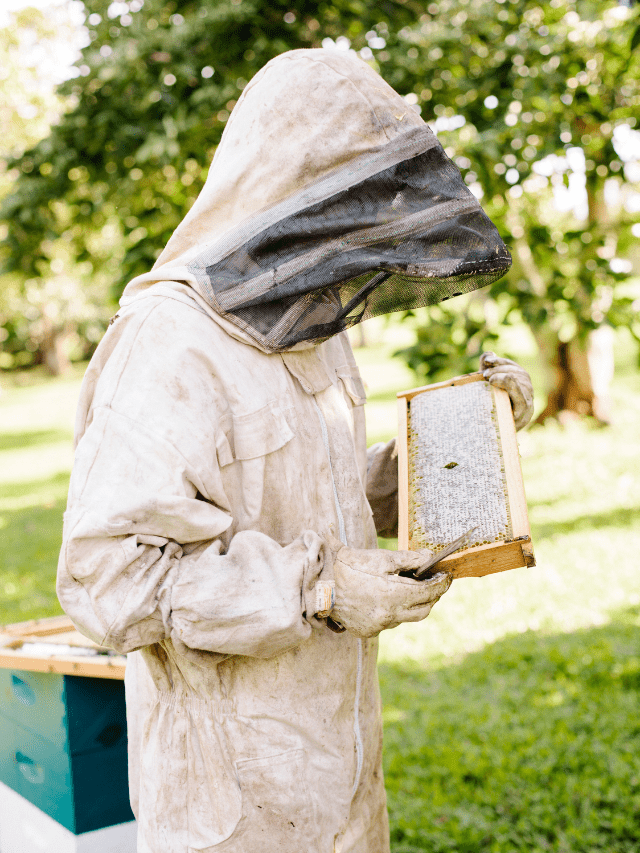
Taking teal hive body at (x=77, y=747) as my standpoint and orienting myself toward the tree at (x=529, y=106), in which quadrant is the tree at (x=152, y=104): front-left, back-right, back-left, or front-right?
front-left

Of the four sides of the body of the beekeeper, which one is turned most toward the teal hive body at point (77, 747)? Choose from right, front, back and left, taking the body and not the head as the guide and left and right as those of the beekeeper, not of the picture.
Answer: back

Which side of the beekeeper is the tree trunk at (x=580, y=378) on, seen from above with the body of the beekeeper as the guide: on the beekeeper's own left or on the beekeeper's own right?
on the beekeeper's own left

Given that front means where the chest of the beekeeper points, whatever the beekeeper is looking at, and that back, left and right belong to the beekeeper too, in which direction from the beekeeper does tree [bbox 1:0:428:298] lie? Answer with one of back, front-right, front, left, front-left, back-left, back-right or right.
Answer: back-left

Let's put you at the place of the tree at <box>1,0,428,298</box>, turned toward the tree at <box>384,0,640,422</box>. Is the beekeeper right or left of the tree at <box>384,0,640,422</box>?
right

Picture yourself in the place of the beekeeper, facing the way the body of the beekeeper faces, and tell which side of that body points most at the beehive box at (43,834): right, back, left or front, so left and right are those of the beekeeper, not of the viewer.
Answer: back

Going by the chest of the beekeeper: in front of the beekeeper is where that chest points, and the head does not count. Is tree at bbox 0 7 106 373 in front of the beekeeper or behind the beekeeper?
behind
